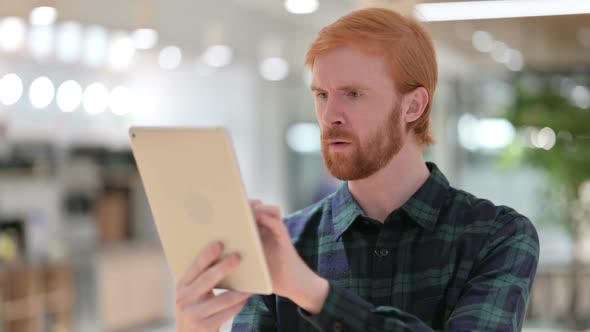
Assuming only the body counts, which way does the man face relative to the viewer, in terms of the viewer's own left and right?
facing the viewer and to the left of the viewer

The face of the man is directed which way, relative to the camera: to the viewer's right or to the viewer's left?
to the viewer's left
